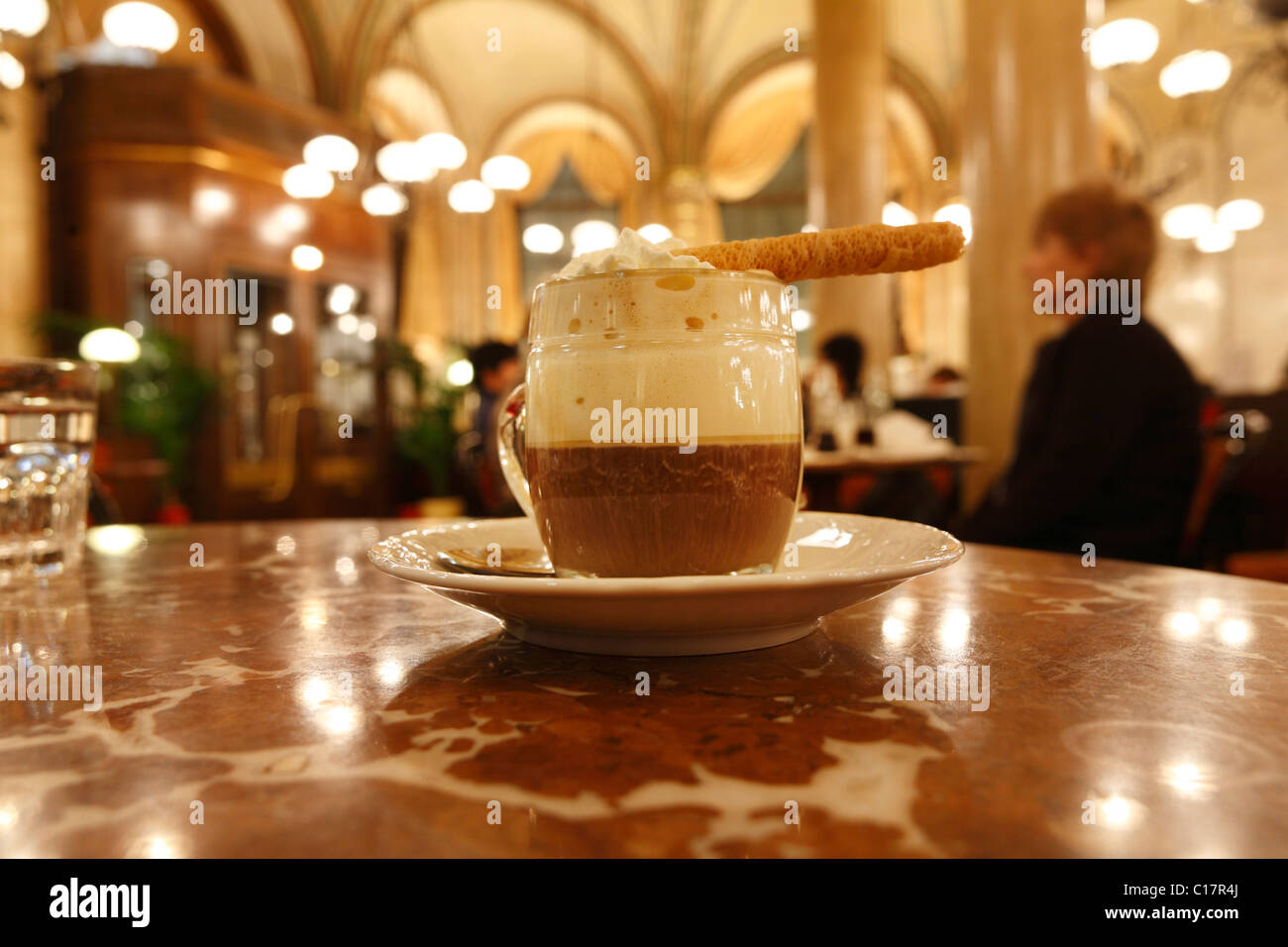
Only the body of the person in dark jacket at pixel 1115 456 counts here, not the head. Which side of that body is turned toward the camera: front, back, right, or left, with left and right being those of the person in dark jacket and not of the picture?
left

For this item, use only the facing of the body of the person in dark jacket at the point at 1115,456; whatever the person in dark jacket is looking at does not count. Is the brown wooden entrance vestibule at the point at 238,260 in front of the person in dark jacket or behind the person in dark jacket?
in front

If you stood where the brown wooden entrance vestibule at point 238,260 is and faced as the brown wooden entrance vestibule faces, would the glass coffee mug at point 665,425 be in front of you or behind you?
in front

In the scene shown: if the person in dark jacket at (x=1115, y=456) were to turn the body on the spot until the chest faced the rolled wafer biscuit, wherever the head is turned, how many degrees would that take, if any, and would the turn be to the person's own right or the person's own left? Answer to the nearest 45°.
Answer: approximately 90° to the person's own left

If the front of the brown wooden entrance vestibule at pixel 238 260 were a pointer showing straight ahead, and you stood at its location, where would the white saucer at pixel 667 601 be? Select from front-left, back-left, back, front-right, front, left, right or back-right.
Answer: front-right

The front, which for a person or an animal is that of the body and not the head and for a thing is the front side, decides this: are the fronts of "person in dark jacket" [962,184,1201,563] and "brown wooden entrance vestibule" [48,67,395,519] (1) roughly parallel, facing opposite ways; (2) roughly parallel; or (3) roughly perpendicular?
roughly parallel, facing opposite ways

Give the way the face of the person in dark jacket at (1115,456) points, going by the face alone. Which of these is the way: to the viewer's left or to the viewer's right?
to the viewer's left
